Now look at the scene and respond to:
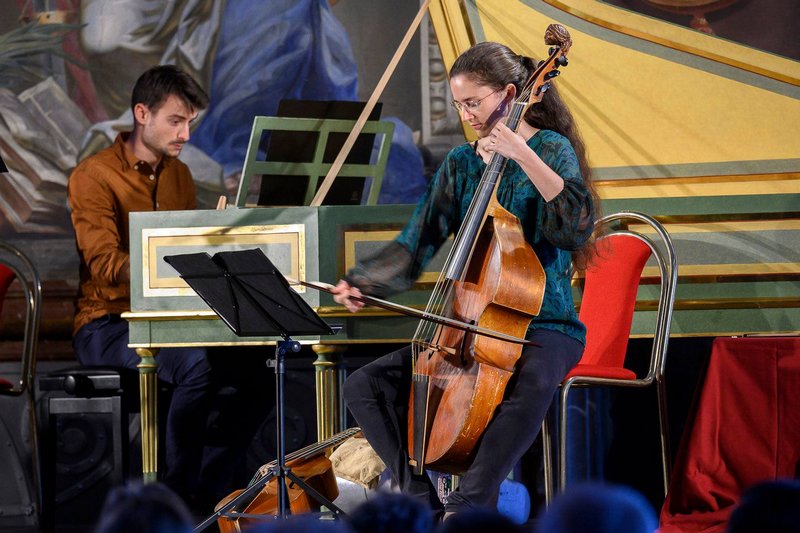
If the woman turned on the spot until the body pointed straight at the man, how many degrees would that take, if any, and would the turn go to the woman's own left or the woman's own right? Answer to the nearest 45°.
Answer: approximately 90° to the woman's own right

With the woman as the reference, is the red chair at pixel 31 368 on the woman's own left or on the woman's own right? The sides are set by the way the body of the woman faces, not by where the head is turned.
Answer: on the woman's own right
